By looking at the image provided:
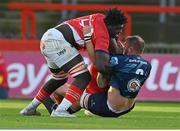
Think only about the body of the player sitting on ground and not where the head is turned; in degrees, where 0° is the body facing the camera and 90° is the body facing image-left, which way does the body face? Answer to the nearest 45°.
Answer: approximately 135°
